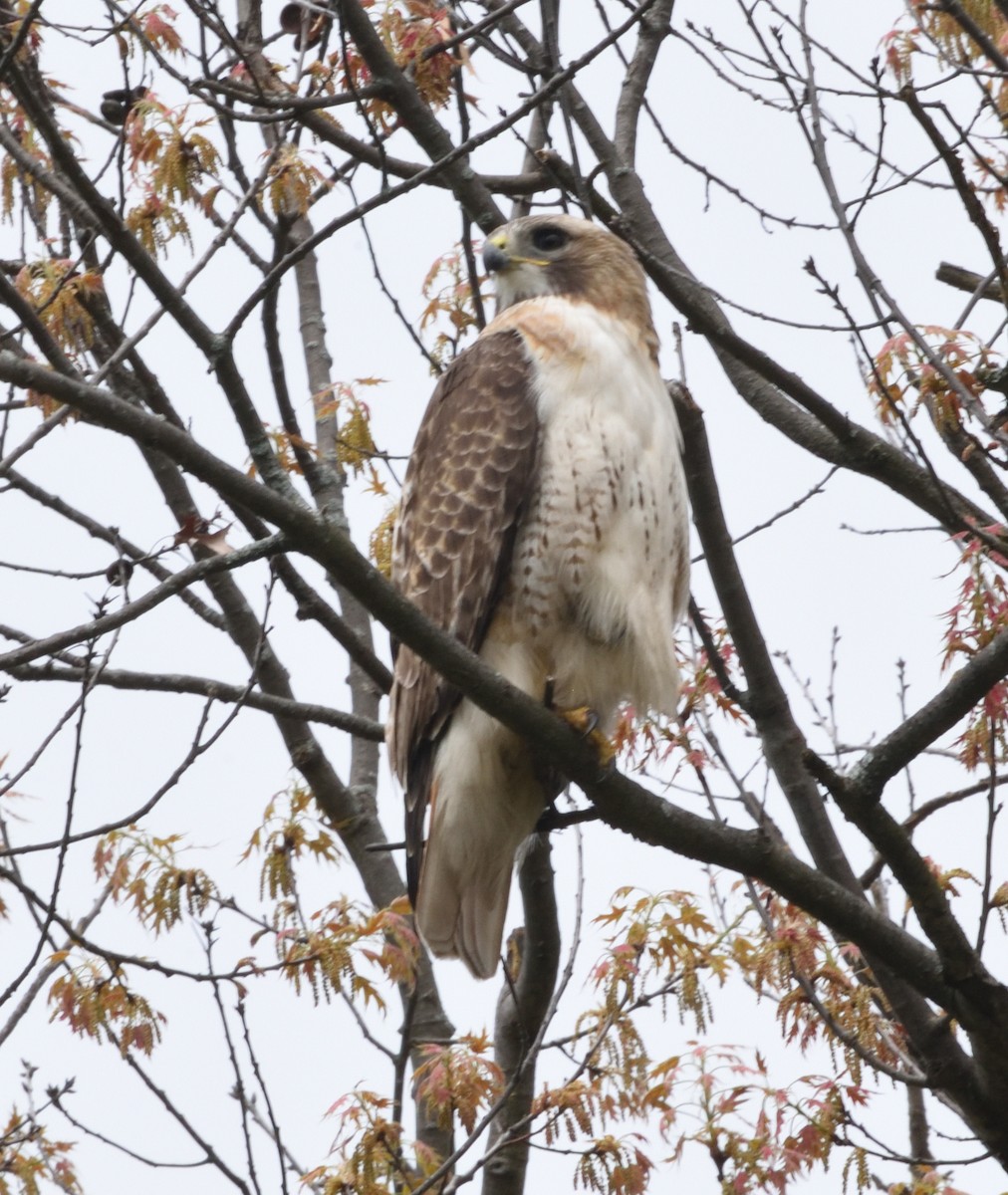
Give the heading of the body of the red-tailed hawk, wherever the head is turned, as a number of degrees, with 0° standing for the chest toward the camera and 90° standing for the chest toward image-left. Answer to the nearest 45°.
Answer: approximately 315°
